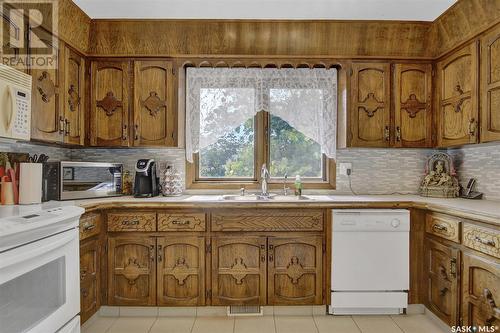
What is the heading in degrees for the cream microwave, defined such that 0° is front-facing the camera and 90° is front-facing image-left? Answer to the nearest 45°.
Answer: approximately 315°

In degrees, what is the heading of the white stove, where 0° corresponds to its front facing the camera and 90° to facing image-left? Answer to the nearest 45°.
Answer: approximately 315°

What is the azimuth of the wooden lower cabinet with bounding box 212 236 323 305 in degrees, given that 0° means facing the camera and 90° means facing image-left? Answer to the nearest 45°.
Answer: approximately 0°

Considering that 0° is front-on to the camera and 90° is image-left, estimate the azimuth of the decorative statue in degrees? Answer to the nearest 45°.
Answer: approximately 0°

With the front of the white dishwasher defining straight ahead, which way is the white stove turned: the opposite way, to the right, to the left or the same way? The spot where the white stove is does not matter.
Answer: to the left

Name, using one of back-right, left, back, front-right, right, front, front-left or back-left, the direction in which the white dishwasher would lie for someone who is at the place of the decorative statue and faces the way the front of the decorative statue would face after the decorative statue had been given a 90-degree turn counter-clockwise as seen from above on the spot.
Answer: back-right

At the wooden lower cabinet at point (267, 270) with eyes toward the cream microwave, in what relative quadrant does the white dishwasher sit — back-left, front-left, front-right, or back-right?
back-left

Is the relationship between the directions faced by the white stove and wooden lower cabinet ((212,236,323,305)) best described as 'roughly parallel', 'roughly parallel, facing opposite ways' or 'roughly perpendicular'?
roughly perpendicular

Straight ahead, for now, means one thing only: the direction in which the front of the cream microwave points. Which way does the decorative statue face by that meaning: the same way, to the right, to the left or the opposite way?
to the right

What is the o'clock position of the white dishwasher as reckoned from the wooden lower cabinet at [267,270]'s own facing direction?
The white dishwasher is roughly at 9 o'clock from the wooden lower cabinet.

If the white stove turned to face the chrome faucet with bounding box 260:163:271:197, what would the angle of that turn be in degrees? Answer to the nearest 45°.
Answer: approximately 45° to its left
